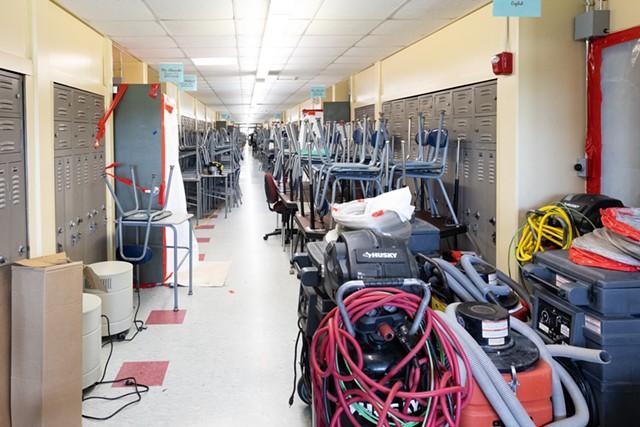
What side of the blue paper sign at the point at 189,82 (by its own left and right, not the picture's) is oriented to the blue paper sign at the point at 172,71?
front

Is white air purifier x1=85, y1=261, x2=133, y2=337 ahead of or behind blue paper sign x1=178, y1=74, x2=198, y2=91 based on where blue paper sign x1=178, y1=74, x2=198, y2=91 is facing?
ahead

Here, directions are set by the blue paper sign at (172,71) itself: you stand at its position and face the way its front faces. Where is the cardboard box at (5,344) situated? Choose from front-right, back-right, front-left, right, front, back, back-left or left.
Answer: front

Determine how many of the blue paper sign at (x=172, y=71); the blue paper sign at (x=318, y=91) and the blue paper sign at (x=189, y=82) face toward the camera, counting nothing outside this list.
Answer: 3

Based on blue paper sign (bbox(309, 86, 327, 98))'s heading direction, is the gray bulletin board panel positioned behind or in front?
in front

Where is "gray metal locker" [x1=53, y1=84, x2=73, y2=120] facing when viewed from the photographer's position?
facing the viewer and to the right of the viewer

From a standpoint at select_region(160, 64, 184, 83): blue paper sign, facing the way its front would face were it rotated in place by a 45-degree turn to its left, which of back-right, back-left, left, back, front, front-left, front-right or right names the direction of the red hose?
front-right

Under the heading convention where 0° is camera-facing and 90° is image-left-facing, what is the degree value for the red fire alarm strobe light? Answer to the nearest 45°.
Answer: approximately 45°

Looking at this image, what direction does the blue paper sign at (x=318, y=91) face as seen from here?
toward the camera

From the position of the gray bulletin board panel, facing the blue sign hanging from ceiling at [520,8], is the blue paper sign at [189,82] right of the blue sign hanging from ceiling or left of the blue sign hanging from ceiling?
right

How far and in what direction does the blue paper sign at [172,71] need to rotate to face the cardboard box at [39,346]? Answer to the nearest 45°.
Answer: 0° — it already faces it

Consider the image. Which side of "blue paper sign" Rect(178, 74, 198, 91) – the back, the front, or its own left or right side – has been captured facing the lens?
front
